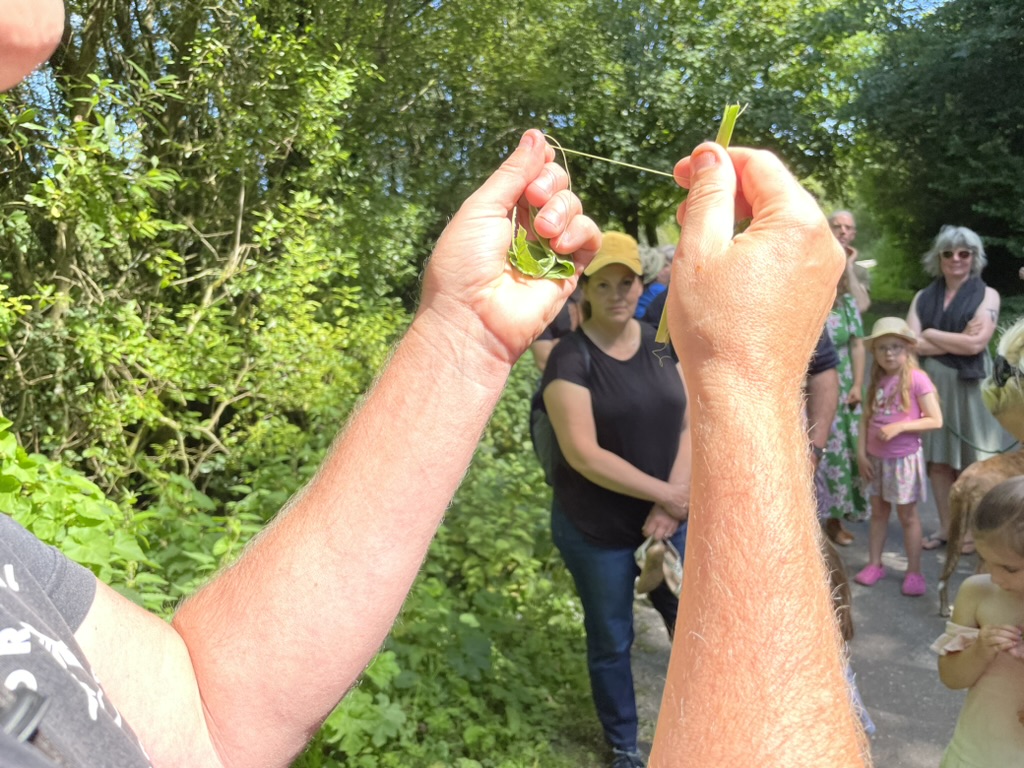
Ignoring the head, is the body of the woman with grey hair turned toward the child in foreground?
yes

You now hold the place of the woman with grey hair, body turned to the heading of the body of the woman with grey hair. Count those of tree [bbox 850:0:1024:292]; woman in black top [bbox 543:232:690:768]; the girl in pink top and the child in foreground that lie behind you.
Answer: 1

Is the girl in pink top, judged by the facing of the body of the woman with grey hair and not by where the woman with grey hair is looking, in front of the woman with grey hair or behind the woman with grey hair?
in front

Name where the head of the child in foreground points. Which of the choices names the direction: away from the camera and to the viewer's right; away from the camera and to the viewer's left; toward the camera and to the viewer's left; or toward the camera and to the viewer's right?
toward the camera and to the viewer's left

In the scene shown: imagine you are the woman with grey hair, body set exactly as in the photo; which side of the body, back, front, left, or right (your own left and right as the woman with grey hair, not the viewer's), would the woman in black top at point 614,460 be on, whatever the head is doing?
front

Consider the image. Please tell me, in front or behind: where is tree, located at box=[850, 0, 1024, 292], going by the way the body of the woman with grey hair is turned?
behind

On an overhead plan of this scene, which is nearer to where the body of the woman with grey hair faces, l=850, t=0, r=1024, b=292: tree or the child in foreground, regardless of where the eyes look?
the child in foreground

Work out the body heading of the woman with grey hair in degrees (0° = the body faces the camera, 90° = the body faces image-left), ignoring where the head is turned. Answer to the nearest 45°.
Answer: approximately 0°
